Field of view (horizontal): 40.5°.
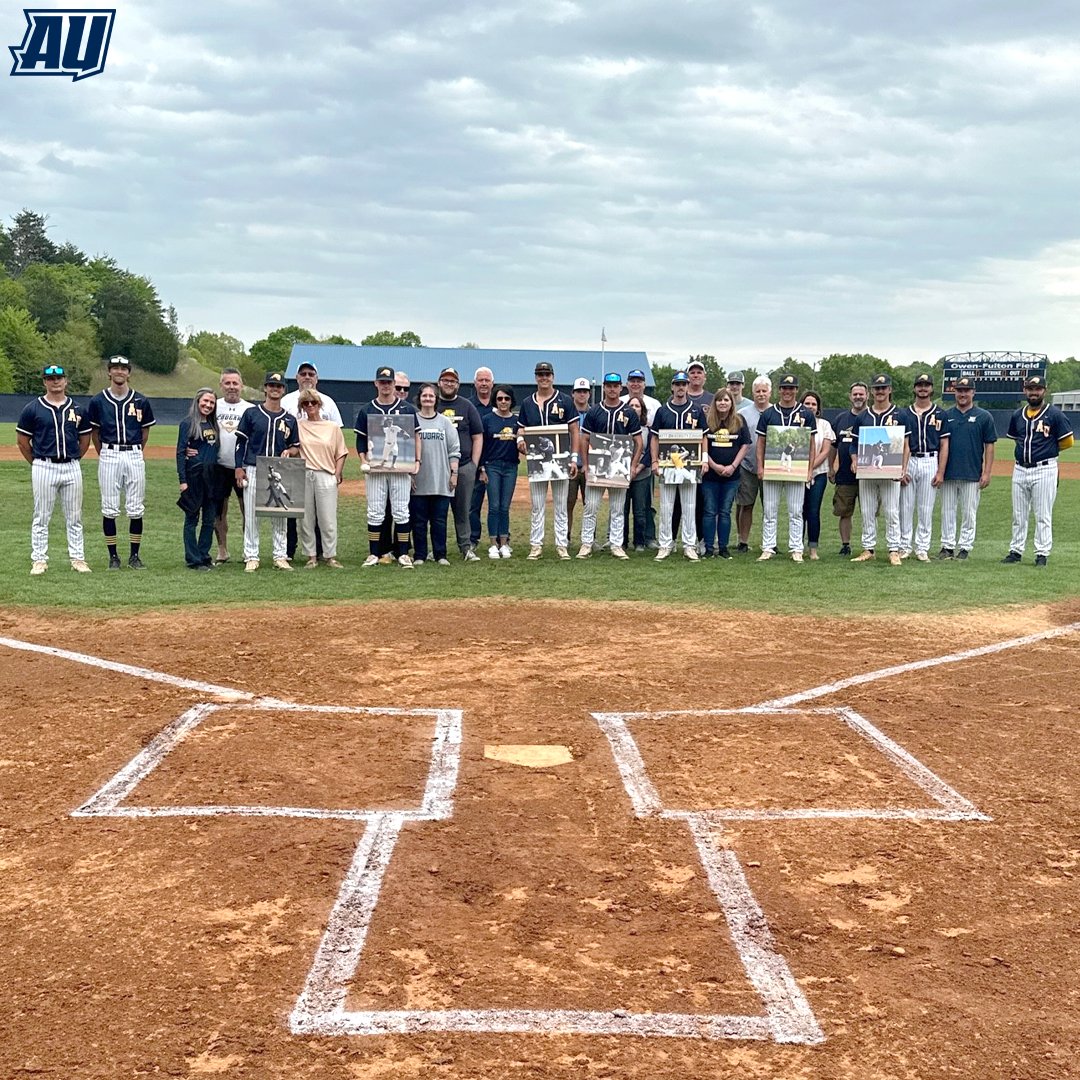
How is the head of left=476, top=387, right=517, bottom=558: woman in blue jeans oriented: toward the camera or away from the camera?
toward the camera

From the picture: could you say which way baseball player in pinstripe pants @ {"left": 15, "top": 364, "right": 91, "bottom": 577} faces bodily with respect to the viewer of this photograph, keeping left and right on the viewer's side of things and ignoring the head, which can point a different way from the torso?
facing the viewer

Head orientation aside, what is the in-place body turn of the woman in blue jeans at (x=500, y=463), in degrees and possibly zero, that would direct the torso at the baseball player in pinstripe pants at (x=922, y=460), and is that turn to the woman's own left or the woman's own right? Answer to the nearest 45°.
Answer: approximately 90° to the woman's own left

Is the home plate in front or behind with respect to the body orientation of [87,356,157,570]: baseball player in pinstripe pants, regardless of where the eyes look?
in front

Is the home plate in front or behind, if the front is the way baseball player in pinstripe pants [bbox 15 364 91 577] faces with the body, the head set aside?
in front

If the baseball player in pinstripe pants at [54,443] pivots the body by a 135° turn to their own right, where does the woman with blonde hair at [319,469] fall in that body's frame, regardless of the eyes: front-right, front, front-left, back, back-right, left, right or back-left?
back-right

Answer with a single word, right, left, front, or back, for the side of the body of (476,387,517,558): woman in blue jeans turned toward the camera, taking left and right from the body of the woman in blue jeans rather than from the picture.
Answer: front

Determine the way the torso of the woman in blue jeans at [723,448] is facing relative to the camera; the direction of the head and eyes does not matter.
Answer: toward the camera

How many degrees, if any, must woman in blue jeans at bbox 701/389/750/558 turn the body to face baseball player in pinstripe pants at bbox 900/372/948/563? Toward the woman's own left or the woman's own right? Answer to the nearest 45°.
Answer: approximately 90° to the woman's own left

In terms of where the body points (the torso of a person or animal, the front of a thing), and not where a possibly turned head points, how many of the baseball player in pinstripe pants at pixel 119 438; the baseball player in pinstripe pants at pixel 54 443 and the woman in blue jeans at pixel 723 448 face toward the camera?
3

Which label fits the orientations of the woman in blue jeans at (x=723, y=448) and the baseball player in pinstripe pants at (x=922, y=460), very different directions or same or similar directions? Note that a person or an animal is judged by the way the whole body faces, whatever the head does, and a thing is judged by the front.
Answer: same or similar directions

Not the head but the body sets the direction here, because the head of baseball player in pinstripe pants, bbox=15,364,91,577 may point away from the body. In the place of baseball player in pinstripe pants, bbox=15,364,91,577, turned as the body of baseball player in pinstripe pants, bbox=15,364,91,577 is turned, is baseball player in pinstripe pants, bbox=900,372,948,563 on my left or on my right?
on my left

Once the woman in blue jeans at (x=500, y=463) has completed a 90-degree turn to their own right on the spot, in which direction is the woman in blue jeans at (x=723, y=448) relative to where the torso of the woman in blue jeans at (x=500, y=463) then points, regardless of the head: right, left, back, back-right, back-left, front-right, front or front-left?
back

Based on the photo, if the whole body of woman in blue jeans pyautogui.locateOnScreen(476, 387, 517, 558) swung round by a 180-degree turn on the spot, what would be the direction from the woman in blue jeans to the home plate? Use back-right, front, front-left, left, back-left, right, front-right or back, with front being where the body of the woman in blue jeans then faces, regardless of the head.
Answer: back

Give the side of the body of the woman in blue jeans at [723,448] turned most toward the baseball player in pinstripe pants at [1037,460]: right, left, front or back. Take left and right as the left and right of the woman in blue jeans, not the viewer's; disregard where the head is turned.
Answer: left
